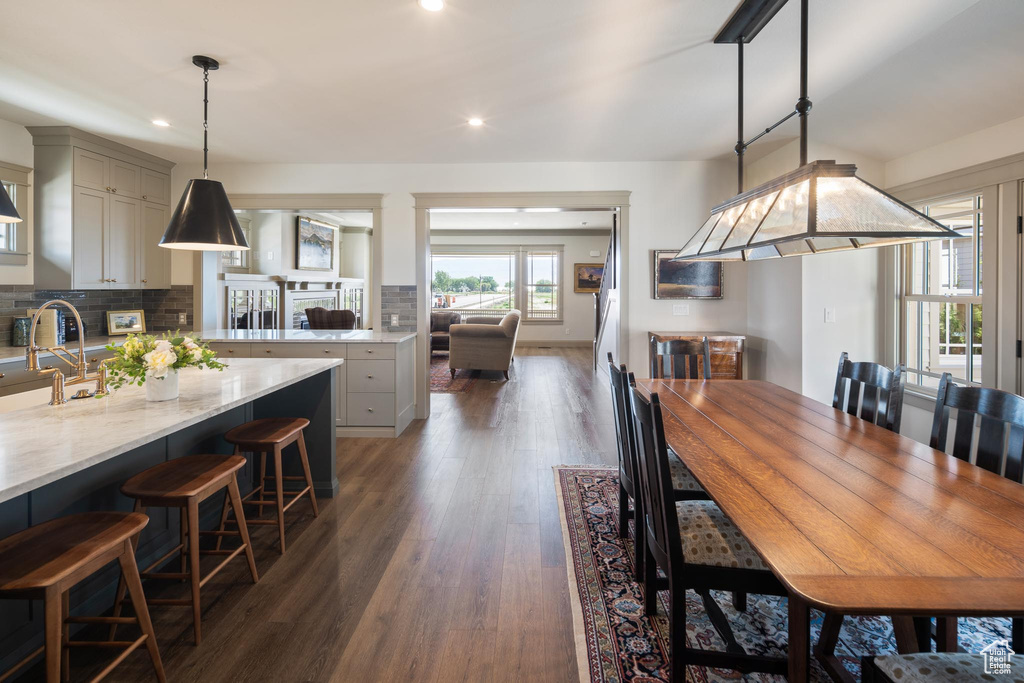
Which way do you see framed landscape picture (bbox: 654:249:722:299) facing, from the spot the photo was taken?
facing the viewer

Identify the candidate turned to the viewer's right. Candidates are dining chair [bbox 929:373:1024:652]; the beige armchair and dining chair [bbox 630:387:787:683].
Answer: dining chair [bbox 630:387:787:683]

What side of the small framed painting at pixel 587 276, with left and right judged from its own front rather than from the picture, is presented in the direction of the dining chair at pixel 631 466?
front

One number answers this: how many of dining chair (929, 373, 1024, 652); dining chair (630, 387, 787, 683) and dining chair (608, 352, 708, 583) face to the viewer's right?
2

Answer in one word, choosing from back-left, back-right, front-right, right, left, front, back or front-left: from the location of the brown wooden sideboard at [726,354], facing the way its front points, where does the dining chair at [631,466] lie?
front

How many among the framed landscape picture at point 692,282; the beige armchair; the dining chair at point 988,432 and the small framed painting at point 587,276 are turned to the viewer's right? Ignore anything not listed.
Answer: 0

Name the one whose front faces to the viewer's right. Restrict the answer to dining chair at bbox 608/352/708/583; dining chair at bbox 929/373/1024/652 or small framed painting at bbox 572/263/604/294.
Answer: dining chair at bbox 608/352/708/583

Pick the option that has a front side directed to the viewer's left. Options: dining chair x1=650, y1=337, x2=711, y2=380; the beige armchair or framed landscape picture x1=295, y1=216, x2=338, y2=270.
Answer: the beige armchair

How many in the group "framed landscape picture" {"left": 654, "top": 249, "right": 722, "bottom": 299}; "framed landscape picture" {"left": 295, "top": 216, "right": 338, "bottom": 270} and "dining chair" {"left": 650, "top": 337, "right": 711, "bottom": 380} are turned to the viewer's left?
0

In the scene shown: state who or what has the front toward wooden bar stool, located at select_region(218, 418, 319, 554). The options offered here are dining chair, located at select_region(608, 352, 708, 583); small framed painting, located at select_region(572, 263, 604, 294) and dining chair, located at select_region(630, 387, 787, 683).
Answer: the small framed painting

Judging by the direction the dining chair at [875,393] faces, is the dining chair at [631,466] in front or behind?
in front

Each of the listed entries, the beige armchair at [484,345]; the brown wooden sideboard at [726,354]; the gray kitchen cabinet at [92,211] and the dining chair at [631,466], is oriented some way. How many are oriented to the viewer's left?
1

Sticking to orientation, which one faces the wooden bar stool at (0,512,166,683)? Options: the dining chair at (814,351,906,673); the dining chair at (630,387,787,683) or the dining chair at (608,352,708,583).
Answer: the dining chair at (814,351,906,673)

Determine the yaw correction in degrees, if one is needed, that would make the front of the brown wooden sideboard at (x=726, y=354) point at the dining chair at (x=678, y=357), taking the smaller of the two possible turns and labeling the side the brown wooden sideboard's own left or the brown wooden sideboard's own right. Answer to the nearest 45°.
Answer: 0° — it already faces it

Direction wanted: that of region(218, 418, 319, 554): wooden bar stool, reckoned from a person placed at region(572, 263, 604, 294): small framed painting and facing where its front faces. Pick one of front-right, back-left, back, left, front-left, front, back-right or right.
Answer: front

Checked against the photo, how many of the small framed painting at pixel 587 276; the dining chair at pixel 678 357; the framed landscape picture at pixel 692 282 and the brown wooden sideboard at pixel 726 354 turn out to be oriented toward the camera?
4

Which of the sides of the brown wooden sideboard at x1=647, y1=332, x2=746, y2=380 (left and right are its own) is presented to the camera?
front

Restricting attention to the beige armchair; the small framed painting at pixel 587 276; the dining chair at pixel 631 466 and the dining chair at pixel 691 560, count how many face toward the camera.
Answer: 1

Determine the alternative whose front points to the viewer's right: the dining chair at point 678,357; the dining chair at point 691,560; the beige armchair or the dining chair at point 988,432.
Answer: the dining chair at point 691,560

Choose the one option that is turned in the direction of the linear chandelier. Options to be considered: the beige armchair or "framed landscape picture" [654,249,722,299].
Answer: the framed landscape picture
